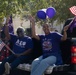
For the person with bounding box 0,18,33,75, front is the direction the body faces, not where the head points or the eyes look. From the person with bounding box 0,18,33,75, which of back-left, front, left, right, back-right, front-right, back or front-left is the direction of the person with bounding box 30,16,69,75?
left

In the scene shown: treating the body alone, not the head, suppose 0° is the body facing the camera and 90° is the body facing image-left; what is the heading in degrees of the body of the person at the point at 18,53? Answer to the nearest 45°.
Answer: approximately 45°

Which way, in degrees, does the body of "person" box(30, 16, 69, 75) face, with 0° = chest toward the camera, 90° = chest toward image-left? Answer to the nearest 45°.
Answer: approximately 45°

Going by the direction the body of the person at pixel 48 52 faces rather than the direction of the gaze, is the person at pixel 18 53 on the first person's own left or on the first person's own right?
on the first person's own right
